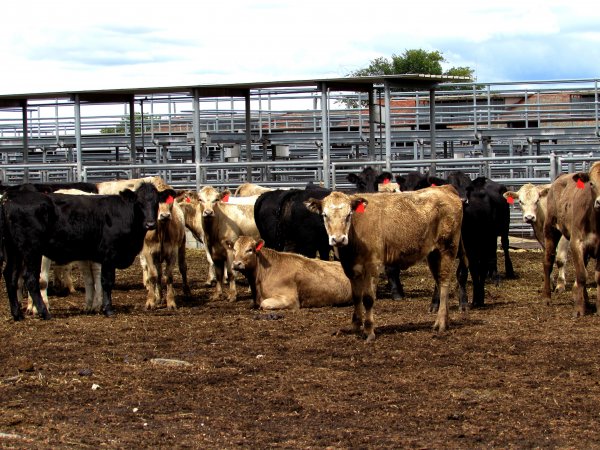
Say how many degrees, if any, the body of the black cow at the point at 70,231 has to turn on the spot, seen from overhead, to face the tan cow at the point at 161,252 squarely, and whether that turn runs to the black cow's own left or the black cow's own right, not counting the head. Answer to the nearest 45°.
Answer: approximately 45° to the black cow's own left

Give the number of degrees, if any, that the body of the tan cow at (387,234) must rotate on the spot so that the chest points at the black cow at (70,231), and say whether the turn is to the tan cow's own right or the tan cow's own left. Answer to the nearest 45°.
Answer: approximately 90° to the tan cow's own right

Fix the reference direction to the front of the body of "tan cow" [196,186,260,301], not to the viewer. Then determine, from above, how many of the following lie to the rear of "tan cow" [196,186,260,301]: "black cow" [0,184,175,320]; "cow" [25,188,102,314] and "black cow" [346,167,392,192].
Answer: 1

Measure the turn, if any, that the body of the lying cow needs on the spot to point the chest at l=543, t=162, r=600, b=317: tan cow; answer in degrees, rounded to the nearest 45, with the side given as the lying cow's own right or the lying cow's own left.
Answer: approximately 180°

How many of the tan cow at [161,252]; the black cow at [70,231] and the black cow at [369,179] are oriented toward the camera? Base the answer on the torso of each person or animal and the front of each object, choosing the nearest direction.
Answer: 2

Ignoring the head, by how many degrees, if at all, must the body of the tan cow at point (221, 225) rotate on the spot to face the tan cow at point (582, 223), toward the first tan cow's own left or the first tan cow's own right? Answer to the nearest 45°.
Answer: approximately 90° to the first tan cow's own left

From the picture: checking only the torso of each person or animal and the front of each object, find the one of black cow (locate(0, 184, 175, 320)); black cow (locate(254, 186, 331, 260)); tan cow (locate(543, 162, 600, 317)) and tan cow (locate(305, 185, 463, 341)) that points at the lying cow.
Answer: black cow (locate(0, 184, 175, 320))

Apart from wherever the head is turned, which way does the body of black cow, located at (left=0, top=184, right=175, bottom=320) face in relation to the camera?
to the viewer's right

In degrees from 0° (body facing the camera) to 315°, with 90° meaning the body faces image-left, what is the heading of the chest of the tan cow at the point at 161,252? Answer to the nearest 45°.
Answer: approximately 0°

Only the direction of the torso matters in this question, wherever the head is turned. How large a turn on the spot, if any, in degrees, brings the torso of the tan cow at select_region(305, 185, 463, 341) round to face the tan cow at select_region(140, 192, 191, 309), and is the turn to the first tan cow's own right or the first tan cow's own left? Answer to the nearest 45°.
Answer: approximately 90° to the first tan cow's own right

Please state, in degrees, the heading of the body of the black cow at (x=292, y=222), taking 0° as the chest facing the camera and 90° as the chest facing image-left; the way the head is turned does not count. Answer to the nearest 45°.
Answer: approximately 270°

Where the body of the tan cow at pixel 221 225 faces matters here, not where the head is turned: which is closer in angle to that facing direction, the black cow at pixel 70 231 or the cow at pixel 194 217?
the black cow
